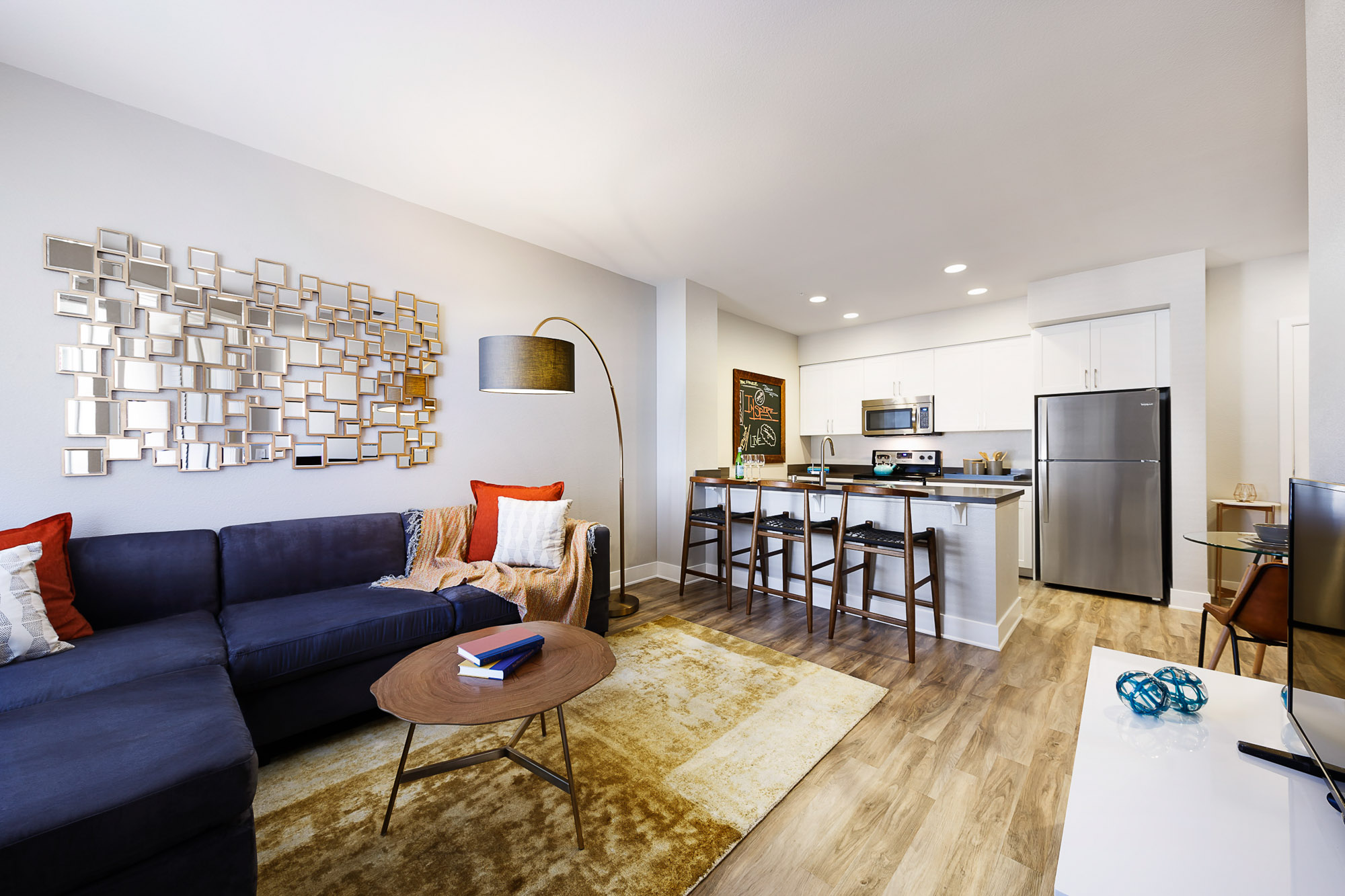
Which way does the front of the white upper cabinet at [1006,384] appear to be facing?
toward the camera

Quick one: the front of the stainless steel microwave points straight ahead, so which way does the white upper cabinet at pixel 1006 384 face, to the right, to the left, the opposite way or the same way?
the same way

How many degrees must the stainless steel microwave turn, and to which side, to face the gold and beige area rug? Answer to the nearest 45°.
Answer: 0° — it already faces it

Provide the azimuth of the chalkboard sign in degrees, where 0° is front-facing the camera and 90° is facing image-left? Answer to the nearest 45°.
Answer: approximately 315°

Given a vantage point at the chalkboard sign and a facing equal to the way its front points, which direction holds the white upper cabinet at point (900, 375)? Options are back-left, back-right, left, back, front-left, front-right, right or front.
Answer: front-left

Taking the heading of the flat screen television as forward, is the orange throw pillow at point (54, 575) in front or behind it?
in front

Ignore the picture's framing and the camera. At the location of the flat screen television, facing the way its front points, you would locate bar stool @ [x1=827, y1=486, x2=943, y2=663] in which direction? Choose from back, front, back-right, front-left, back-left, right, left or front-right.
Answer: front-right

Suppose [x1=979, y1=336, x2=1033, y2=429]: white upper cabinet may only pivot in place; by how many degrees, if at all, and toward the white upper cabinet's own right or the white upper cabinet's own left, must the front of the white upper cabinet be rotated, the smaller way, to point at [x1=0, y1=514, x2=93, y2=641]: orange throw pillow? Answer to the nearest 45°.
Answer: approximately 45° to the white upper cabinet's own right

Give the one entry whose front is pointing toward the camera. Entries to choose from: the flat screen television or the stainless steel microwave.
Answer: the stainless steel microwave

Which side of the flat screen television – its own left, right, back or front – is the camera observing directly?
left

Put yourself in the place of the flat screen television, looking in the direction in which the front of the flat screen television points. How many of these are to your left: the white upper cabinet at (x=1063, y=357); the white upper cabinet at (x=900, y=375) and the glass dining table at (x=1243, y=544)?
0

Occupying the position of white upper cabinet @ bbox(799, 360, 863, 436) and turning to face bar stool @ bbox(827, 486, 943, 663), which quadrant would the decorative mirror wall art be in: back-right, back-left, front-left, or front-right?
front-right

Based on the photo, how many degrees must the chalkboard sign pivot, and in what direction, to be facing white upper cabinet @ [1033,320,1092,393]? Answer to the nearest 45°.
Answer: approximately 45° to its left
